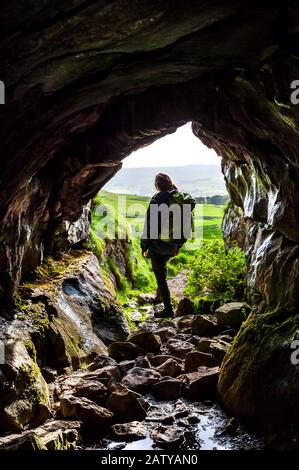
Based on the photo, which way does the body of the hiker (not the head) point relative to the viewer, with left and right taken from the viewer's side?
facing away from the viewer and to the left of the viewer

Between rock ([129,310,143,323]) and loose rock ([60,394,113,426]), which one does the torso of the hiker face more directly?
the rock ([129,310,143,323])

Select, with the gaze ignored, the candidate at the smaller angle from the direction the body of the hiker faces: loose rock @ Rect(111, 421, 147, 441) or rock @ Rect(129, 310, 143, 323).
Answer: the rock @ Rect(129, 310, 143, 323)

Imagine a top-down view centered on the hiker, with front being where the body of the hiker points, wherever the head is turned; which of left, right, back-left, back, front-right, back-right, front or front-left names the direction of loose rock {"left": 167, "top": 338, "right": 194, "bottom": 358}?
back-left

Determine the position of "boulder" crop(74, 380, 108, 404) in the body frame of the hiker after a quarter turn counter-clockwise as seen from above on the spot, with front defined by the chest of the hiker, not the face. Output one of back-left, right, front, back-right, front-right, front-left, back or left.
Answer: front-left

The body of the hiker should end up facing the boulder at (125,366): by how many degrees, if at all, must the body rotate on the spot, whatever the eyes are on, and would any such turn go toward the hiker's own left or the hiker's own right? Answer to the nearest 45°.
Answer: approximately 135° to the hiker's own left

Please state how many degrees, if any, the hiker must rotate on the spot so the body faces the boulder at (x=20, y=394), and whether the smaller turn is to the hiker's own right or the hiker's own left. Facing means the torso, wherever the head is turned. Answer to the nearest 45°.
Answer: approximately 135° to the hiker's own left

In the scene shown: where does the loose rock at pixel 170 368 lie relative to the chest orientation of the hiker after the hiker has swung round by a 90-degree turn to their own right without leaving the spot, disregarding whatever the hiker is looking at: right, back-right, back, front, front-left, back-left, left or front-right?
back-right

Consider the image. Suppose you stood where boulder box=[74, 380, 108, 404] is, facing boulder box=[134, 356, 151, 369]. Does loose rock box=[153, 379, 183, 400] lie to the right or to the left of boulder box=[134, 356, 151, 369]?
right
